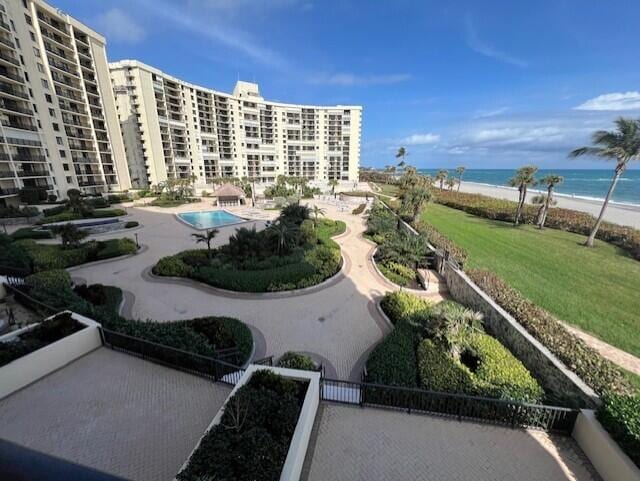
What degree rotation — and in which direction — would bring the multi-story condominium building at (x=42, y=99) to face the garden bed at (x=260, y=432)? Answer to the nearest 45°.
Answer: approximately 45° to its right

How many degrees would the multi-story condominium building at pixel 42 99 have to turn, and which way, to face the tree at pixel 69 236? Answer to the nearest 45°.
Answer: approximately 45° to its right

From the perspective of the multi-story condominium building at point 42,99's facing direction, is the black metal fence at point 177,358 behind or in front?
in front

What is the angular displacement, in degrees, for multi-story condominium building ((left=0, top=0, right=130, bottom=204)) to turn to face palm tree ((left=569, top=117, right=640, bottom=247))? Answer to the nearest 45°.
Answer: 0° — it already faces it

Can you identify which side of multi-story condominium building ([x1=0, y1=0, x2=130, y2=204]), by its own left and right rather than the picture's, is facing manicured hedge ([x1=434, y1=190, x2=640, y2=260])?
front

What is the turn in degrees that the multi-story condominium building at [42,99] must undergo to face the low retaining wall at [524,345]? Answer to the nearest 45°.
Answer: approximately 45° to its right

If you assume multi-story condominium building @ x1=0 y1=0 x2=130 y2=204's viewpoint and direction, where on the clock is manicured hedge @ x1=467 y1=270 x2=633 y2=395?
The manicured hedge is roughly at 1 o'clock from the multi-story condominium building.

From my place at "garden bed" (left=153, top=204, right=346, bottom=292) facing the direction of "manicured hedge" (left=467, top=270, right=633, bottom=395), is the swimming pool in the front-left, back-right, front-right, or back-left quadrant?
back-left

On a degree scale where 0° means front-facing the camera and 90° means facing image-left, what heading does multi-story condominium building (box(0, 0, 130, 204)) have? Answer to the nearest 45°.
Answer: approximately 315°
